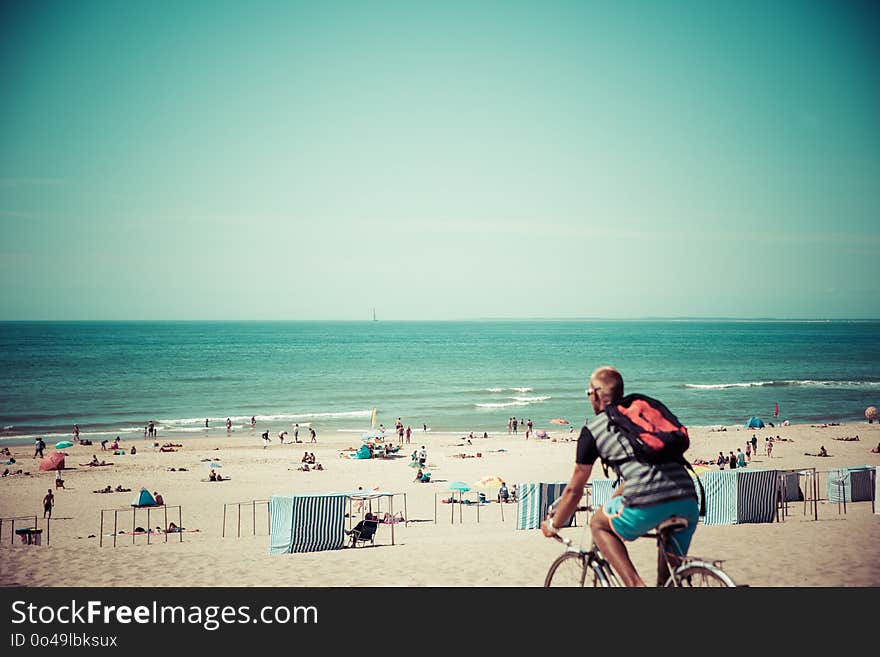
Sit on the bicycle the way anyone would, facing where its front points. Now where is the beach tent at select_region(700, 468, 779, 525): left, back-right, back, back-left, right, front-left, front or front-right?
right

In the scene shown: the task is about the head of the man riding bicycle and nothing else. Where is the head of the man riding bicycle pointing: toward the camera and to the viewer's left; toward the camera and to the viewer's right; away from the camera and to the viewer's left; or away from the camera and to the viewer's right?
away from the camera and to the viewer's left

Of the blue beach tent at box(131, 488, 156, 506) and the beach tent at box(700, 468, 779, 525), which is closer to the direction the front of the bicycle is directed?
the blue beach tent

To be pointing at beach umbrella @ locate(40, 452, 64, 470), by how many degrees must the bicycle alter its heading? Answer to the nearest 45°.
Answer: approximately 45° to its right

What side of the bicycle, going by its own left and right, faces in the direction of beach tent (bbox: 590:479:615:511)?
right

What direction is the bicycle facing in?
to the viewer's left
